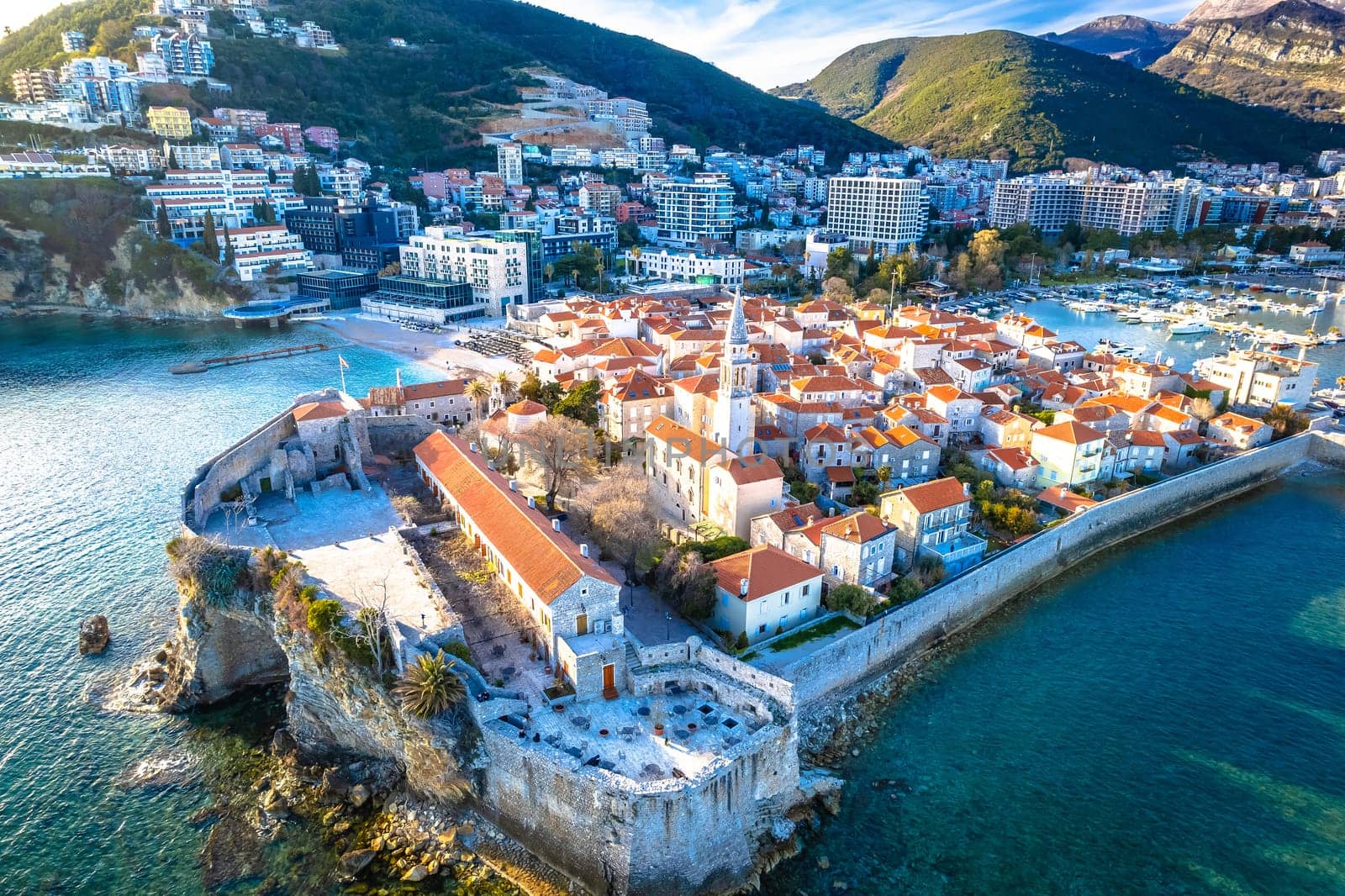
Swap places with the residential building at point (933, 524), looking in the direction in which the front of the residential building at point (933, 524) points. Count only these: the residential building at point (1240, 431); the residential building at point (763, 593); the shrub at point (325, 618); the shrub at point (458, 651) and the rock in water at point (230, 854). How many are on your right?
4

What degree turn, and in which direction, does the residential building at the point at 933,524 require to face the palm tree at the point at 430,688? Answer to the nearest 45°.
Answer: approximately 90° to its right

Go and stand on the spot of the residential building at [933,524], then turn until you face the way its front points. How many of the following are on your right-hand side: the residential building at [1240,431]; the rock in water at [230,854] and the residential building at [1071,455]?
1

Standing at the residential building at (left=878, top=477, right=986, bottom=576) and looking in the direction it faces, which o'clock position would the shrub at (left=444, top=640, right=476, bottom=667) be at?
The shrub is roughly at 3 o'clock from the residential building.

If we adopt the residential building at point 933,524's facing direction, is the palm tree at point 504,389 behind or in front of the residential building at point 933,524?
behind

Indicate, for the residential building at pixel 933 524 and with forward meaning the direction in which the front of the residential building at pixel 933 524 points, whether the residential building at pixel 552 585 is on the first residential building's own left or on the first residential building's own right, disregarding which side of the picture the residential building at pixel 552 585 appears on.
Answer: on the first residential building's own right

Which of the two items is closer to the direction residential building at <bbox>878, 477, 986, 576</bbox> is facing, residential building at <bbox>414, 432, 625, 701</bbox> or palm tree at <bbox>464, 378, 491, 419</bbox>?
the residential building

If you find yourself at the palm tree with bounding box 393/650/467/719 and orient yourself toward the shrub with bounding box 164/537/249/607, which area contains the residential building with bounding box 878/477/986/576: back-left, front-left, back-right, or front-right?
back-right

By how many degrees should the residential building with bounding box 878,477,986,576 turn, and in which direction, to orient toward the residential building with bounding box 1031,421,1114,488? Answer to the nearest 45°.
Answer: approximately 90° to its left

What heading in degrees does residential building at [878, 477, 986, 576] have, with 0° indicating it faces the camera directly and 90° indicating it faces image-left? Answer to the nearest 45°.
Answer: approximately 315°

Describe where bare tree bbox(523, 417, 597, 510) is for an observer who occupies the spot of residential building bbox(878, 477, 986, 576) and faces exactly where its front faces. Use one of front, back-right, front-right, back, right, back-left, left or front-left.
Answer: back-right

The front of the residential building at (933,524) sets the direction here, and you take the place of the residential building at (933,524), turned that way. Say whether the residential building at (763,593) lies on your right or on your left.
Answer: on your right

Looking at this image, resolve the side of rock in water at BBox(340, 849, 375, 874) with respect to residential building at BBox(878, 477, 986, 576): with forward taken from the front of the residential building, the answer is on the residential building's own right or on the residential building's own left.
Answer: on the residential building's own right

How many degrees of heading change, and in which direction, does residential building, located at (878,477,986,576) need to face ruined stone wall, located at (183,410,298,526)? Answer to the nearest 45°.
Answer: approximately 135° to its right

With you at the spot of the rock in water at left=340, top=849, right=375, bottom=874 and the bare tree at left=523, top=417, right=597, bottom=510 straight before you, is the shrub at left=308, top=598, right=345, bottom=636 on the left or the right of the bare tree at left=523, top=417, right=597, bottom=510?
left

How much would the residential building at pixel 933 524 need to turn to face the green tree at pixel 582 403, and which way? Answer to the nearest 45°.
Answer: approximately 135° to its right
